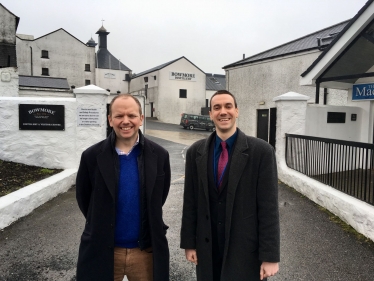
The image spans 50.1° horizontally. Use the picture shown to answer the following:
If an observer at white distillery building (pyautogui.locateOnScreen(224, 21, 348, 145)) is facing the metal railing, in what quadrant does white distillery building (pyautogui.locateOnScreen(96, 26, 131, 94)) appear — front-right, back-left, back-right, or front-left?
back-right

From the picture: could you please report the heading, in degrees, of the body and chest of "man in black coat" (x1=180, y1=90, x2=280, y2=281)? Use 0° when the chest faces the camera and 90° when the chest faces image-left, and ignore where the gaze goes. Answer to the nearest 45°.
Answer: approximately 0°

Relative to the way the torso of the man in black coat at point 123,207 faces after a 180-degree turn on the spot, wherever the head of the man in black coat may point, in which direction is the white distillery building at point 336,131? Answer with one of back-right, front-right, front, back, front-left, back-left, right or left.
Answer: front-right

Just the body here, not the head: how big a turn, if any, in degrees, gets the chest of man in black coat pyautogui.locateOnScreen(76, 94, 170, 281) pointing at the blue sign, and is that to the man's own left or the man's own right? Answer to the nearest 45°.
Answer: approximately 135° to the man's own left

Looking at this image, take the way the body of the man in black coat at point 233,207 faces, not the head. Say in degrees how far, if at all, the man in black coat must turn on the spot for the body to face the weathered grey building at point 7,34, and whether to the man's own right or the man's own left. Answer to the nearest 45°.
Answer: approximately 135° to the man's own right

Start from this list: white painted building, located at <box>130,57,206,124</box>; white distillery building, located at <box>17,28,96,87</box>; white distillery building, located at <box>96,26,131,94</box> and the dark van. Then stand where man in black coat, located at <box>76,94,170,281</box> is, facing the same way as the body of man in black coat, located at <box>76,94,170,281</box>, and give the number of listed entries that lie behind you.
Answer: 4

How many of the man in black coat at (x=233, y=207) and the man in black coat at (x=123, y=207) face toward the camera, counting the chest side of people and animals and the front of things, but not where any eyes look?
2

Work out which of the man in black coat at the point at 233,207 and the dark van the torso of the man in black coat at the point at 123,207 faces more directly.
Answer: the man in black coat
